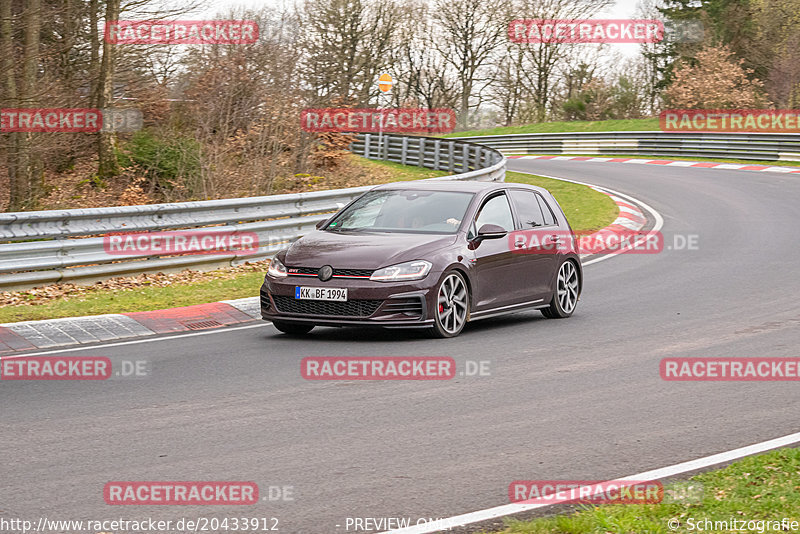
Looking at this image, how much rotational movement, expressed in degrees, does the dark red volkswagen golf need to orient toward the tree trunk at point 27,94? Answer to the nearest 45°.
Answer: approximately 90° to its right

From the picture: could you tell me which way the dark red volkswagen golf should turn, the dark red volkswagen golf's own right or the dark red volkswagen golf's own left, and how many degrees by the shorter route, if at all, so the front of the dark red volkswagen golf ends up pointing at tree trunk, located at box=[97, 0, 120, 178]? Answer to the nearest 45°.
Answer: approximately 90° to the dark red volkswagen golf's own right

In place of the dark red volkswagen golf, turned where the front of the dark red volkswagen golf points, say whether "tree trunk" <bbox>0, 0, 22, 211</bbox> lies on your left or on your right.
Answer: on your right

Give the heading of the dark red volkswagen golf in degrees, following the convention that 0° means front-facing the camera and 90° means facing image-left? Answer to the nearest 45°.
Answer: approximately 45°

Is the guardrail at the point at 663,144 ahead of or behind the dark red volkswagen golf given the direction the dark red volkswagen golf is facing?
behind
